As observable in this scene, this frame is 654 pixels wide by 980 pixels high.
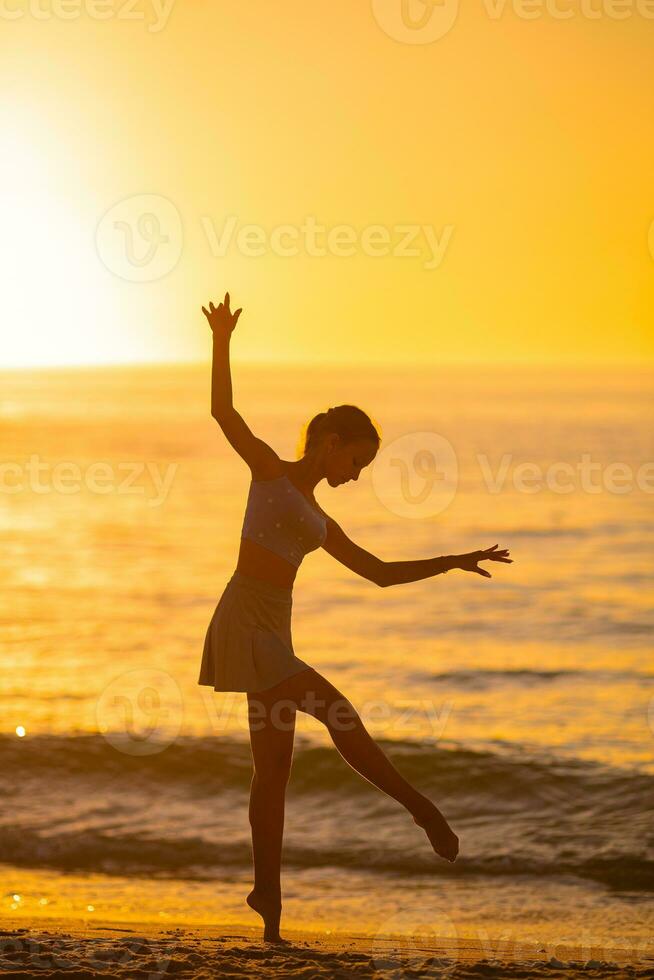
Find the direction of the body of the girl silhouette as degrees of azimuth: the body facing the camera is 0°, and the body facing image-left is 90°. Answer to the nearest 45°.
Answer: approximately 315°
